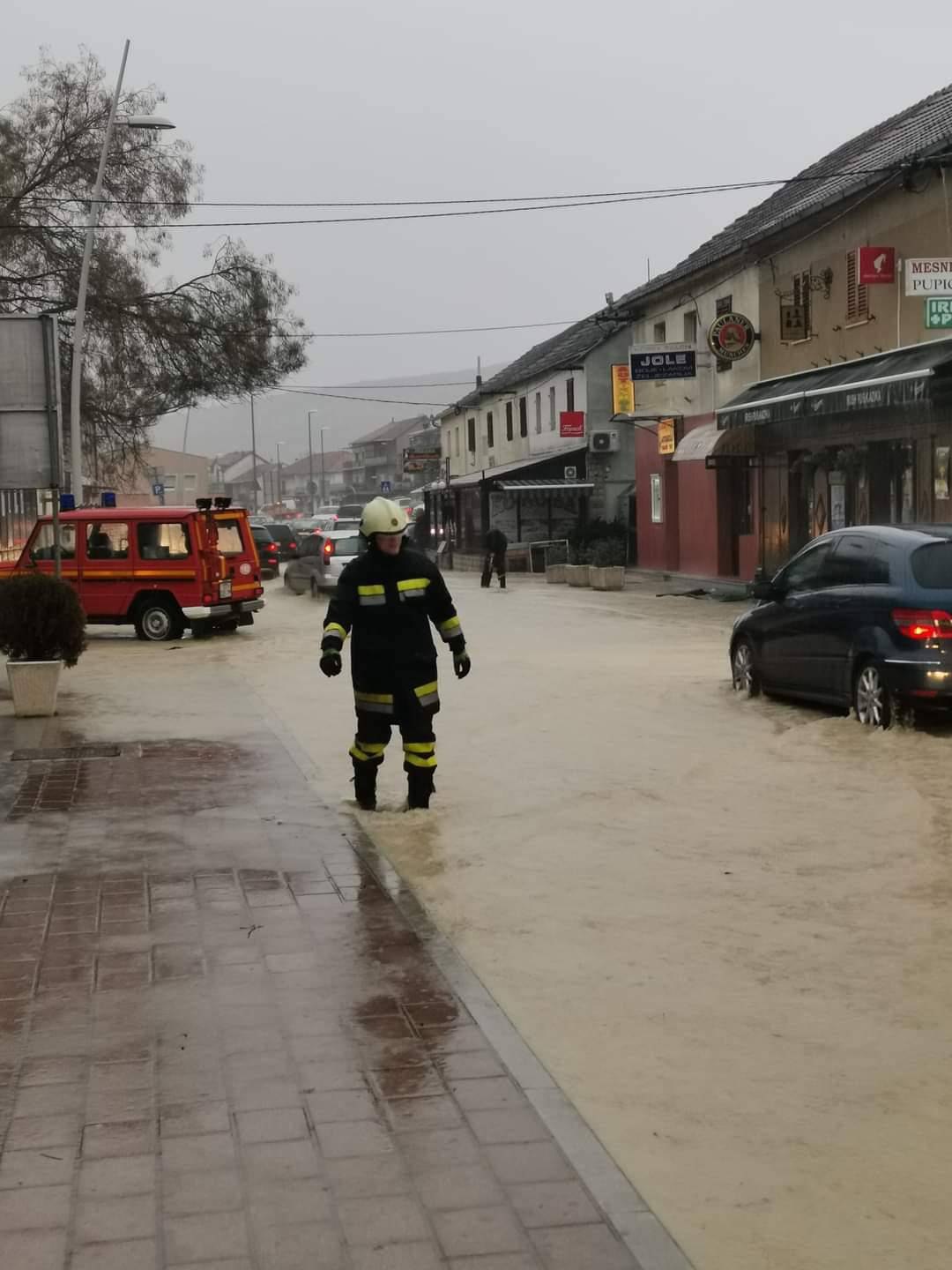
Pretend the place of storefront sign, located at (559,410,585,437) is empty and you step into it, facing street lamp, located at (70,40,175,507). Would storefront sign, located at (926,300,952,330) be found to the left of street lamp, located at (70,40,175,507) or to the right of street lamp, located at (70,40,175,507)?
left

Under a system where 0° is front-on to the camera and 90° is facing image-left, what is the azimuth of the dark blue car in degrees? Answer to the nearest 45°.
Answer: approximately 135°

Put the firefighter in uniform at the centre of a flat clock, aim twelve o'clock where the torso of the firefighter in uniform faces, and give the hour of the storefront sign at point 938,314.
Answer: The storefront sign is roughly at 7 o'clock from the firefighter in uniform.

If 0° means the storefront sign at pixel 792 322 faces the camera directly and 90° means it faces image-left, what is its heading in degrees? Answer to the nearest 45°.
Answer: approximately 0°

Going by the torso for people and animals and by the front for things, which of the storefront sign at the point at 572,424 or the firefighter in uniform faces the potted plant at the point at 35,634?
the storefront sign

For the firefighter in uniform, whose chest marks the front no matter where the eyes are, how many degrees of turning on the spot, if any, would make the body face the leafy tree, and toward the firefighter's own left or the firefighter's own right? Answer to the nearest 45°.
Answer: approximately 180°

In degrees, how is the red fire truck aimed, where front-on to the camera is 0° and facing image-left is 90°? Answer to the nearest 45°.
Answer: approximately 135°
